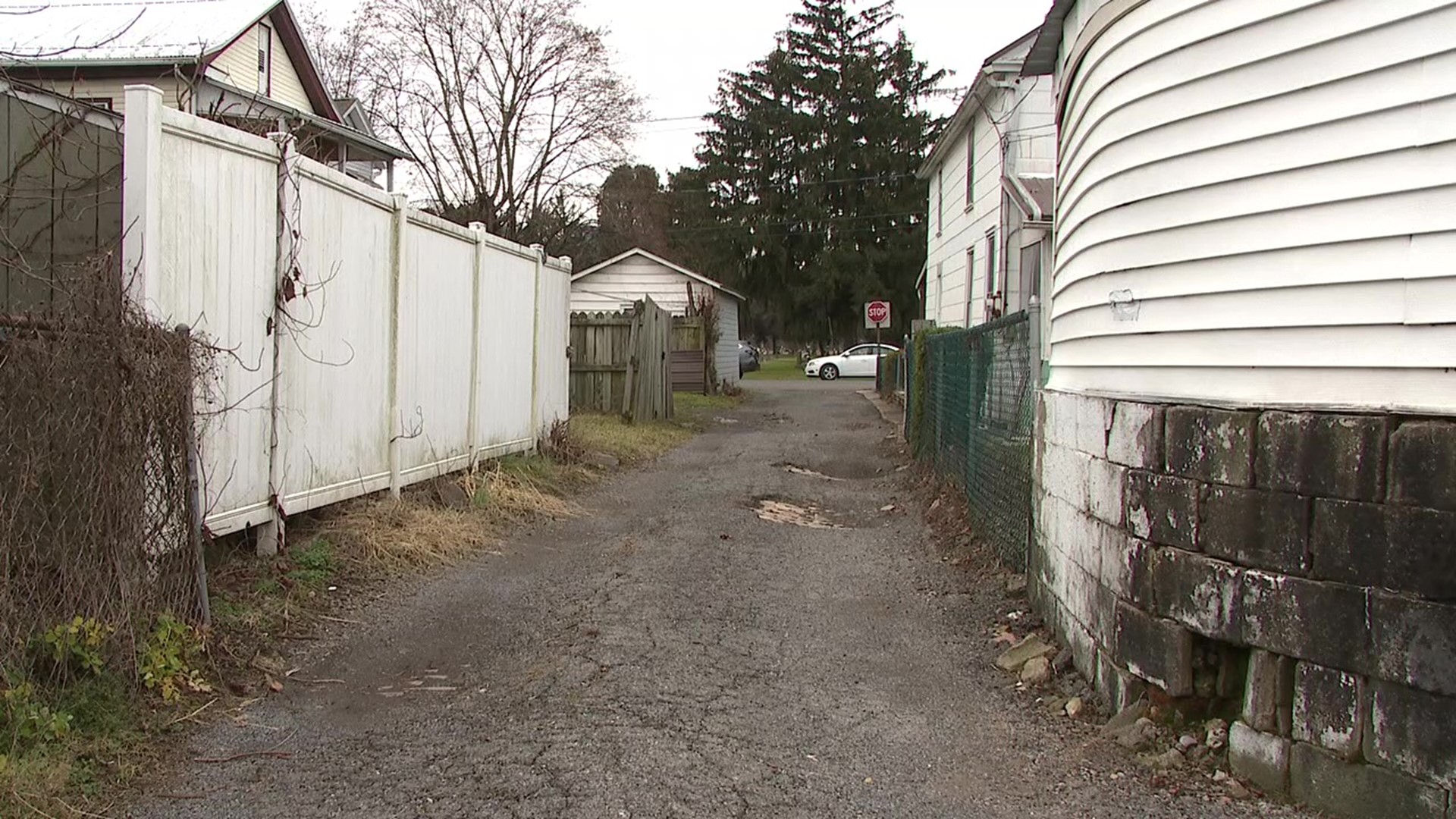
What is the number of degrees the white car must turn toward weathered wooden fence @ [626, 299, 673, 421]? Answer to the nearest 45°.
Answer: approximately 90° to its left

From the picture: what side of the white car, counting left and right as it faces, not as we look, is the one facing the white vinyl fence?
left

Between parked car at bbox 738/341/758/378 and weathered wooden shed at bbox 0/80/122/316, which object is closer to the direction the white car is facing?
the parked car

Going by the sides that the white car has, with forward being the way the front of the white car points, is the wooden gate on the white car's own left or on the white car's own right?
on the white car's own left

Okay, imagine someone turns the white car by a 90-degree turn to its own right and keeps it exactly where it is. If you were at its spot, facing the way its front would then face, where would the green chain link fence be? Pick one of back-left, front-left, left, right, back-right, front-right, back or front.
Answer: back

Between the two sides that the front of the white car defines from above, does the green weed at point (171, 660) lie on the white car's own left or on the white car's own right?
on the white car's own left

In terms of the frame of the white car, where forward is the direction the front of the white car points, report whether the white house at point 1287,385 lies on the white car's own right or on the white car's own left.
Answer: on the white car's own left

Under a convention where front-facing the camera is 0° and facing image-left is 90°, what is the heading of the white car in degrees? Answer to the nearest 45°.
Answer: approximately 90°

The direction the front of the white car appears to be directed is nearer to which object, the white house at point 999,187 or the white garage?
the white garage

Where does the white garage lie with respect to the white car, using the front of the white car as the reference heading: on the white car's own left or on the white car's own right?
on the white car's own left

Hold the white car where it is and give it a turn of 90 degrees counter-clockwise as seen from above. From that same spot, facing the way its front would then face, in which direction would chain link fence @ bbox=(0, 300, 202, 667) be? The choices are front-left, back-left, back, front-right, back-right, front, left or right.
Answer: front
